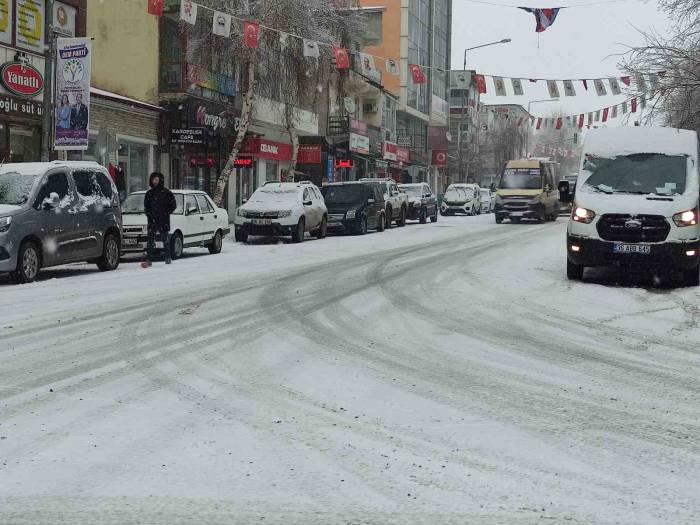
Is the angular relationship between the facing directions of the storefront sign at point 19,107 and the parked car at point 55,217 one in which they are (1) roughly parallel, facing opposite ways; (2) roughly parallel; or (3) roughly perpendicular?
roughly perpendicular

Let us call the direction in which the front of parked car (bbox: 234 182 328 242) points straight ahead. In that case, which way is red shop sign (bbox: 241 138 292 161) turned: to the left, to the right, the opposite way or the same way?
to the left

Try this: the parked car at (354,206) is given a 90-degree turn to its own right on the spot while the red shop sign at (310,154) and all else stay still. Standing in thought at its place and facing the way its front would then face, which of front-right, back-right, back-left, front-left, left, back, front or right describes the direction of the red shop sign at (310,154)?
front-right

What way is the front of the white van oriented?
toward the camera

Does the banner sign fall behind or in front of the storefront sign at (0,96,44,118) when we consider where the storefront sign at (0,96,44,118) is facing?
in front

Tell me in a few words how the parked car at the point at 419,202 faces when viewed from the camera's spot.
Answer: facing the viewer and to the left of the viewer

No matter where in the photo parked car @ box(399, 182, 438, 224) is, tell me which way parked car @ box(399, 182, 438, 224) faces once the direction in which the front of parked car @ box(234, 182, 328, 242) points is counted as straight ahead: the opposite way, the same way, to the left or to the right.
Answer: the same way

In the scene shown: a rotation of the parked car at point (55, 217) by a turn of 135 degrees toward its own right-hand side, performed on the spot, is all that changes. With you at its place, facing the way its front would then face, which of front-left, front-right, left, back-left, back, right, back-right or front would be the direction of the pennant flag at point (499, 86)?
front-right

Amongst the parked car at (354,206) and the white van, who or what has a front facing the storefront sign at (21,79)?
the parked car

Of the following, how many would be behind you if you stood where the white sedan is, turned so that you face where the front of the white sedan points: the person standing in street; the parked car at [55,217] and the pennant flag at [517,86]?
1

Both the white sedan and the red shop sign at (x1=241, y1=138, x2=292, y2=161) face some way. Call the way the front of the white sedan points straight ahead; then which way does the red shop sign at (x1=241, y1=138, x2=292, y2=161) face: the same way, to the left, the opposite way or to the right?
to the left

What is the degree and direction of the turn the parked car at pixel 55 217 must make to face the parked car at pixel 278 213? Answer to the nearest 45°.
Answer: approximately 180°

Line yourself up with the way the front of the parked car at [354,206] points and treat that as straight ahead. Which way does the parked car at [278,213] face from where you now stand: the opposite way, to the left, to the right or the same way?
the same way

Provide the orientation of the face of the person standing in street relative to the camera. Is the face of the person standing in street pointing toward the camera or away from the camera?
toward the camera

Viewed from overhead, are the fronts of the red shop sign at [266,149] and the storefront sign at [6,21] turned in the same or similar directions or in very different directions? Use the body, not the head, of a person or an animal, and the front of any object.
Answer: same or similar directions

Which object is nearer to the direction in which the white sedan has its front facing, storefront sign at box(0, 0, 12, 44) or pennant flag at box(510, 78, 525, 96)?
the storefront sign

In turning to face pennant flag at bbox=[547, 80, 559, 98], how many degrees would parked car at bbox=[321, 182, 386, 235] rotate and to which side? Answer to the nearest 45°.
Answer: approximately 180°

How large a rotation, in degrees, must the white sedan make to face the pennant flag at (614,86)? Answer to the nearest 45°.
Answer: approximately 180°

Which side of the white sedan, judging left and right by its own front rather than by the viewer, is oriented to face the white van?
left
